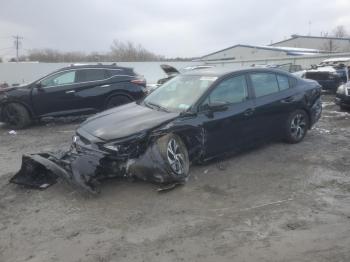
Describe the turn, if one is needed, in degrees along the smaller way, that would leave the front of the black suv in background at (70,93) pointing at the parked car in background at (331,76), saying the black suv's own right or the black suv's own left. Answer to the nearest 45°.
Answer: approximately 135° to the black suv's own right

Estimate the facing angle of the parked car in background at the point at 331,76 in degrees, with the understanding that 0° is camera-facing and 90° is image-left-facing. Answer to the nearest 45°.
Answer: approximately 45°

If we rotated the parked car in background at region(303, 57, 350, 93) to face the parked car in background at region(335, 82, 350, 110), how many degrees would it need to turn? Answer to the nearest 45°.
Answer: approximately 45° to its left

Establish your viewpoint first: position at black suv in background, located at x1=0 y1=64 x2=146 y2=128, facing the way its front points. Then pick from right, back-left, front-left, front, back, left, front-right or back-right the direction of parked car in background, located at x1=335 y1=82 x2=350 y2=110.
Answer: back

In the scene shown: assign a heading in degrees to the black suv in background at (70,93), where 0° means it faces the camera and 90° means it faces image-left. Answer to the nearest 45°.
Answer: approximately 90°

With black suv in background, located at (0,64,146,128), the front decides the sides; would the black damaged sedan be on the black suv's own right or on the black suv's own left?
on the black suv's own left

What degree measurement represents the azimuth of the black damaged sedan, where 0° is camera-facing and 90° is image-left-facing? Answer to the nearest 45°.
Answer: approximately 45°

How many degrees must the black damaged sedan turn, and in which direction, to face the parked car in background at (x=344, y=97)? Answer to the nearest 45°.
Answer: approximately 180°

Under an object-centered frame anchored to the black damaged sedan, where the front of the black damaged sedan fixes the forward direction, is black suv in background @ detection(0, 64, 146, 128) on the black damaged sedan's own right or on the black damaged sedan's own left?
on the black damaged sedan's own right

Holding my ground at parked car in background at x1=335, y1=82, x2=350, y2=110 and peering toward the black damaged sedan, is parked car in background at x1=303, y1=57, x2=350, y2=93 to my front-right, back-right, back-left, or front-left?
back-right
